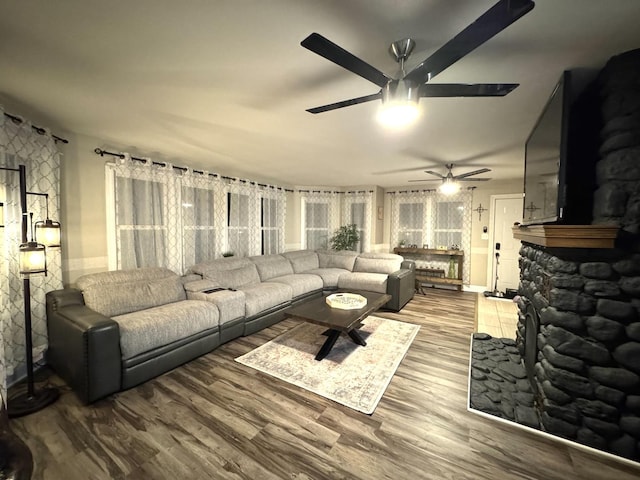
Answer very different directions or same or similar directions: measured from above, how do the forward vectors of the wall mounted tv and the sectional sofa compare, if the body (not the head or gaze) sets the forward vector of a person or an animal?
very different directions

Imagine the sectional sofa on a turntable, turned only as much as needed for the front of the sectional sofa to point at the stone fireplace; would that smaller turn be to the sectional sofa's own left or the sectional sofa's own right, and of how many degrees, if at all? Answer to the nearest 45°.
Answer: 0° — it already faces it

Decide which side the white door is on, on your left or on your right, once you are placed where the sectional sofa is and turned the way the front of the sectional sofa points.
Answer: on your left

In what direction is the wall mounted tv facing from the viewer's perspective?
to the viewer's left

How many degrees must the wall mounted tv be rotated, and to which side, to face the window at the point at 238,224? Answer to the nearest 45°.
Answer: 0° — it already faces it

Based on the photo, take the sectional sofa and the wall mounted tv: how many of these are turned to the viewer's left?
1

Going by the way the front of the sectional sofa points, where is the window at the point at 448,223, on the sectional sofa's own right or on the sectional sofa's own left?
on the sectional sofa's own left

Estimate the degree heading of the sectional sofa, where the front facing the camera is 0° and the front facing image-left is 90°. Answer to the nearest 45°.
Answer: approximately 315°

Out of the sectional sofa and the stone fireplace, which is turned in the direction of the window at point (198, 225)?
the stone fireplace

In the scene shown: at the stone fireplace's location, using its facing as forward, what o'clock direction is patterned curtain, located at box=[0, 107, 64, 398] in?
The patterned curtain is roughly at 11 o'clock from the stone fireplace.

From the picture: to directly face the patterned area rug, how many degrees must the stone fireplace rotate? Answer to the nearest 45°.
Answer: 0° — it already faces it

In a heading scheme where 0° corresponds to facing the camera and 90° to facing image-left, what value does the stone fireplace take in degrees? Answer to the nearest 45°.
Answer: approximately 90°

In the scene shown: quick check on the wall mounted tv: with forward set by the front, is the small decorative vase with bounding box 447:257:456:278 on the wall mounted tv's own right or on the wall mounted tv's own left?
on the wall mounted tv's own right
